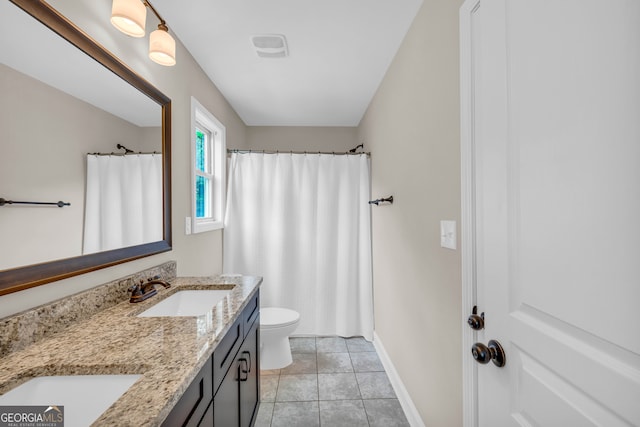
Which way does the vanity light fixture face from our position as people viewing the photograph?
facing the viewer and to the right of the viewer

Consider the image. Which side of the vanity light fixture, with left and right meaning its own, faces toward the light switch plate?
front

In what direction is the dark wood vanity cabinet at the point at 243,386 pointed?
to the viewer's right

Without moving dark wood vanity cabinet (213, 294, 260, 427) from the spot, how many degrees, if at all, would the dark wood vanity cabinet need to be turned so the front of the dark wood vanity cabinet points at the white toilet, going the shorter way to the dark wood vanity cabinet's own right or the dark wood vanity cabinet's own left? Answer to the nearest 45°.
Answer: approximately 90° to the dark wood vanity cabinet's own left

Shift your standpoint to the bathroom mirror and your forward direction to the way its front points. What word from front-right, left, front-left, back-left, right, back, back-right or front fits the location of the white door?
front

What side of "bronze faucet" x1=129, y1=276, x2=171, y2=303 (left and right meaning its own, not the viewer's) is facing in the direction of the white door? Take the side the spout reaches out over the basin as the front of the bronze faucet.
front

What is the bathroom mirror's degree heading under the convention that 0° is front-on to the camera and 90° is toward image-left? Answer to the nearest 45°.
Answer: approximately 315°
